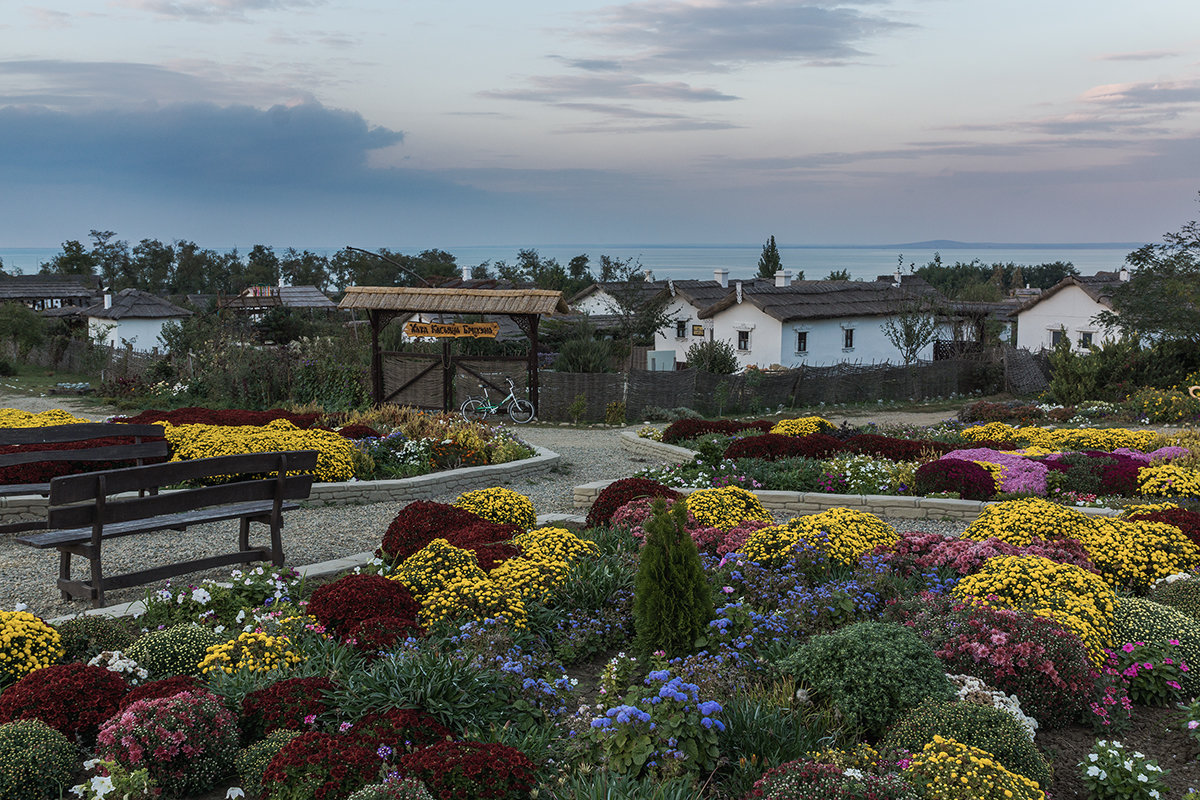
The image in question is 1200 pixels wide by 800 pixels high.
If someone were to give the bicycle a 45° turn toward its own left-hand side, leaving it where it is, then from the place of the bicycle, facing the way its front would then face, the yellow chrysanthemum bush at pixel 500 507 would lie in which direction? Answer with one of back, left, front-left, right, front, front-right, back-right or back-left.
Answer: back-right

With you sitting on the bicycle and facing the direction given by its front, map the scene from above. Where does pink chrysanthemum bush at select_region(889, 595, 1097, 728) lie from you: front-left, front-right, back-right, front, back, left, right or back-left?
right

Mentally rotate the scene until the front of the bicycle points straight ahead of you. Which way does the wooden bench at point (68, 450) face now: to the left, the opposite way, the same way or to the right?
to the right

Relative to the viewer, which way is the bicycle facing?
to the viewer's right

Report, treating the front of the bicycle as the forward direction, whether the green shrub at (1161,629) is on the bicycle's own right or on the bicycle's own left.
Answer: on the bicycle's own right

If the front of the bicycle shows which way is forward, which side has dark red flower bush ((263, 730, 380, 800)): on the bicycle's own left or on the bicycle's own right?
on the bicycle's own right

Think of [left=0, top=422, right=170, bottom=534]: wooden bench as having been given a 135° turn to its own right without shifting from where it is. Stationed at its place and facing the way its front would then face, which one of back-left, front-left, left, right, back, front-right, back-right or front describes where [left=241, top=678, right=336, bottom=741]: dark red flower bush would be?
back-left

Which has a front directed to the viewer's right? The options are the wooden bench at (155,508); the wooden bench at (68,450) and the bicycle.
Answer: the bicycle

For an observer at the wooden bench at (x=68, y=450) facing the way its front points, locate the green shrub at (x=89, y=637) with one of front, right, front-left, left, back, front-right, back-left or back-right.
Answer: front

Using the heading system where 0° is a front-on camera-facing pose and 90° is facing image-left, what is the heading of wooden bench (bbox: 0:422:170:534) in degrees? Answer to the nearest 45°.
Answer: approximately 0°

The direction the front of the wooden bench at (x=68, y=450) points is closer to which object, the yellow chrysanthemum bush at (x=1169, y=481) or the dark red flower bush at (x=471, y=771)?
the dark red flower bush

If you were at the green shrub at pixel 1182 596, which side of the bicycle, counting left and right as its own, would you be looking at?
right

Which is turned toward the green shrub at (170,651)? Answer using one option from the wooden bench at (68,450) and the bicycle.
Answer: the wooden bench

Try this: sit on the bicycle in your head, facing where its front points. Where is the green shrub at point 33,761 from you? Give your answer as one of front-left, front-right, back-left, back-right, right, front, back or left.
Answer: right
